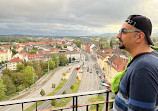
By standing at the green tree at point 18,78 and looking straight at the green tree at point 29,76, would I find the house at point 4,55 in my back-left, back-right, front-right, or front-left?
back-left

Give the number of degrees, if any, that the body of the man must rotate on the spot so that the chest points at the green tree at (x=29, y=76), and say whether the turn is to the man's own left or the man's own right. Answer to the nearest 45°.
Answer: approximately 45° to the man's own right

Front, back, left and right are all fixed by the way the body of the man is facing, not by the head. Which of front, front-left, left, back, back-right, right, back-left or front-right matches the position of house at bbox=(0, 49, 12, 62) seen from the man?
front-right

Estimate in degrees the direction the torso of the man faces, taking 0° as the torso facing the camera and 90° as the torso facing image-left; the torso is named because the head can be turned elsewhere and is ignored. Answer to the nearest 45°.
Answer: approximately 90°

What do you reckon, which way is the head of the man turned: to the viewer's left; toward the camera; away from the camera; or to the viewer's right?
to the viewer's left
